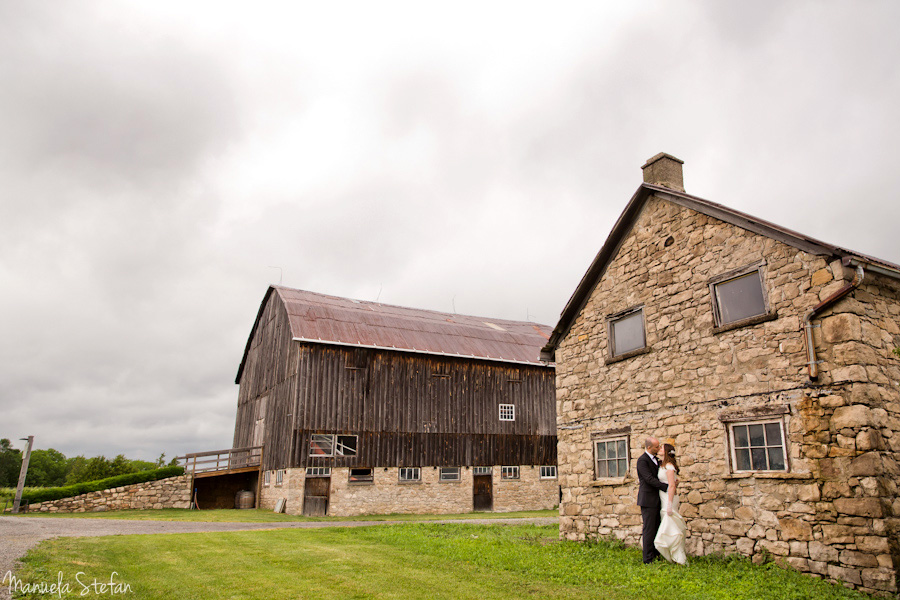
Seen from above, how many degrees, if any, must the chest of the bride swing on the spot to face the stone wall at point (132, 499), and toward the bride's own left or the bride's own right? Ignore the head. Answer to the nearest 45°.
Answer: approximately 45° to the bride's own right

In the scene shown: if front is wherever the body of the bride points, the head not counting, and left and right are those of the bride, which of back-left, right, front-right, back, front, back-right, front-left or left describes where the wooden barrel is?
front-right

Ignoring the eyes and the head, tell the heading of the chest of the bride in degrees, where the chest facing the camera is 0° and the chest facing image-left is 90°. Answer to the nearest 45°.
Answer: approximately 90°

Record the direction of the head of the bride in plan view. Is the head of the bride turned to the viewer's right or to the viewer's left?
to the viewer's left

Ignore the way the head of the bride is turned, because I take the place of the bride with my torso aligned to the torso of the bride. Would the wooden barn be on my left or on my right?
on my right
